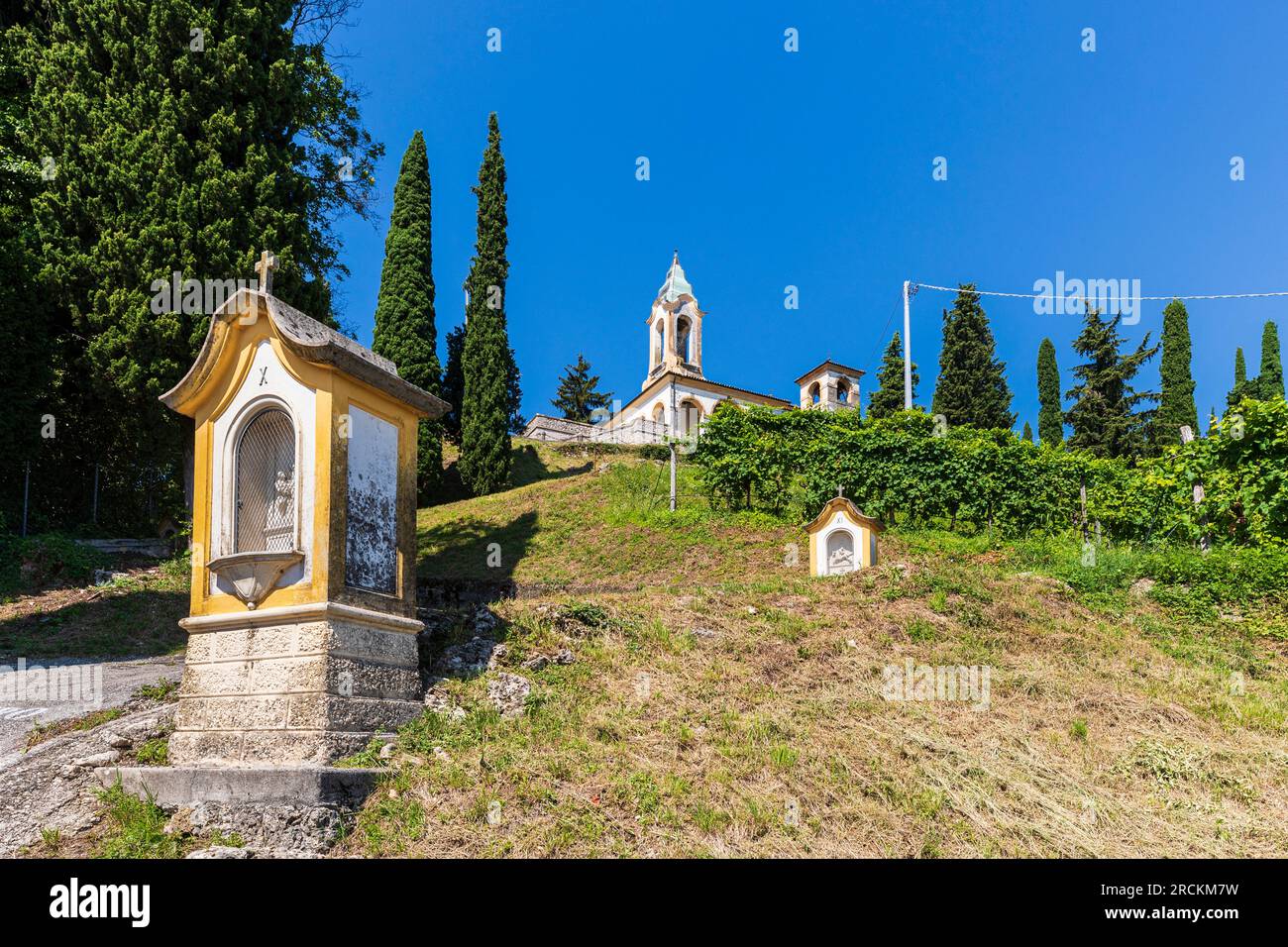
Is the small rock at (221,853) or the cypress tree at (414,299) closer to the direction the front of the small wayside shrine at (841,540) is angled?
the small rock

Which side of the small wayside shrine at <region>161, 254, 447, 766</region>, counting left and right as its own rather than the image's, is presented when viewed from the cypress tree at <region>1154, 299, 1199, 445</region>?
back

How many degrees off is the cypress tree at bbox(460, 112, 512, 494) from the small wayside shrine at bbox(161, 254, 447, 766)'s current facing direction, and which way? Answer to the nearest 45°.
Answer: approximately 135° to its right

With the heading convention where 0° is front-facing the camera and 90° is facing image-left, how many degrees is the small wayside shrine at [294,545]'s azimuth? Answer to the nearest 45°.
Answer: approximately 45°

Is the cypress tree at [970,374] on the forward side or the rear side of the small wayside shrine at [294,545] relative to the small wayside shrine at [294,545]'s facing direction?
on the rear side

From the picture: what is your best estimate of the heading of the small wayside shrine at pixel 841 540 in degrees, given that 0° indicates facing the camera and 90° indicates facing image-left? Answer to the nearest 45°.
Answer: approximately 0°
